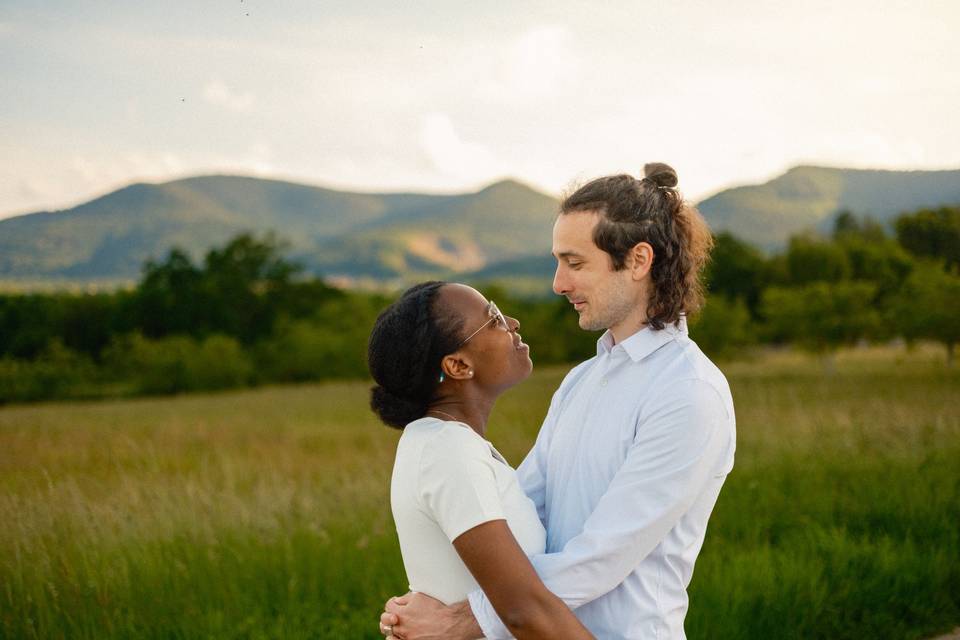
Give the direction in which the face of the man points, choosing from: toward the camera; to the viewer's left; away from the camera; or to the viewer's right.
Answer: to the viewer's left

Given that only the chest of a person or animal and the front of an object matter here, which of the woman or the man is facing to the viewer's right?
the woman

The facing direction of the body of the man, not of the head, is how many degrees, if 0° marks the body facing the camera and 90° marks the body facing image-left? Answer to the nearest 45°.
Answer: approximately 45°

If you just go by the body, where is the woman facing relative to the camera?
to the viewer's right

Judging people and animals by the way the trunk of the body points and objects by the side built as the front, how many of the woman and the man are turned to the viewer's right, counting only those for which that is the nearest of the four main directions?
1

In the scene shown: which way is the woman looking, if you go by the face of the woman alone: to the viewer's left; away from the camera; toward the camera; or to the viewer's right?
to the viewer's right

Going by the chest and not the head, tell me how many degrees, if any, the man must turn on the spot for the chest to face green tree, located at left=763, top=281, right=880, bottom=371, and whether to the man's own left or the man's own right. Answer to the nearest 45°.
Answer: approximately 135° to the man's own right

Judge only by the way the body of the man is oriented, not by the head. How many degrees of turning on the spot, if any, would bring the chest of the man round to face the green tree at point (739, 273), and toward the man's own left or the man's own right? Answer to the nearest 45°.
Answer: approximately 135° to the man's own right
